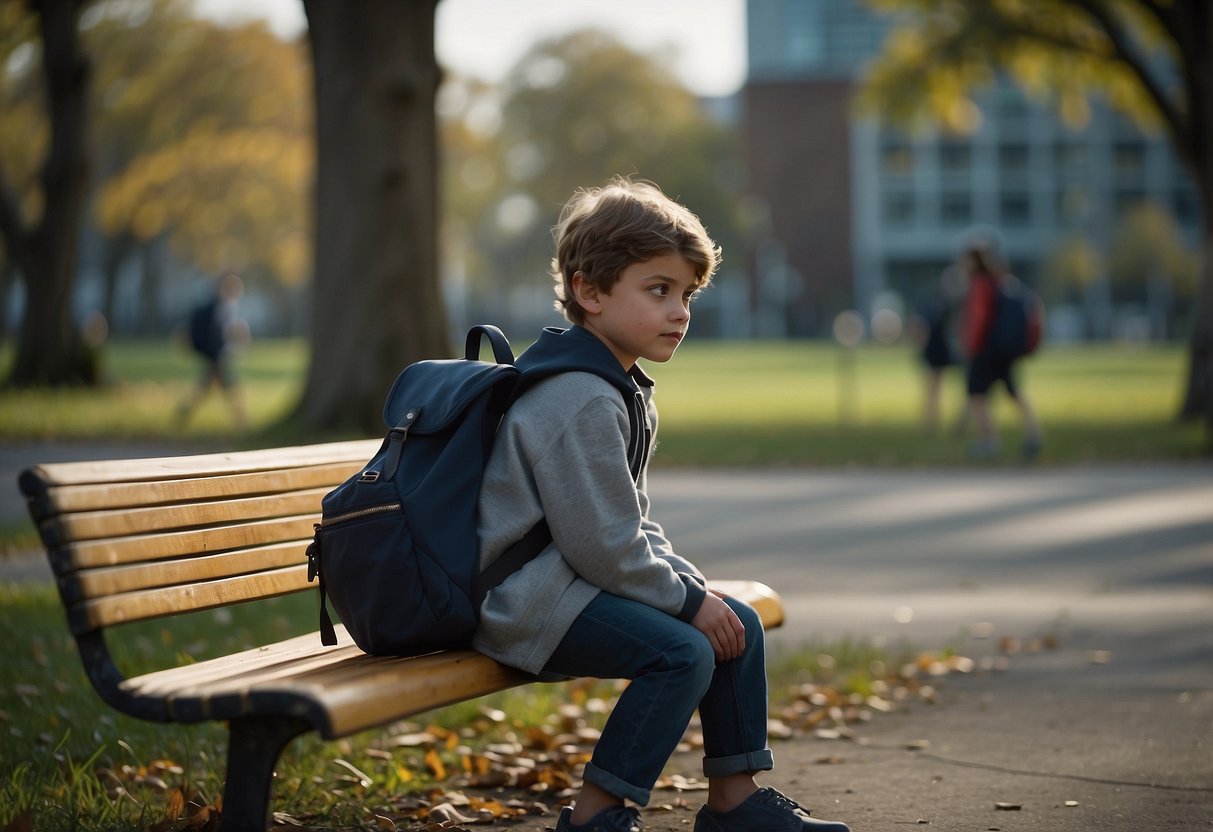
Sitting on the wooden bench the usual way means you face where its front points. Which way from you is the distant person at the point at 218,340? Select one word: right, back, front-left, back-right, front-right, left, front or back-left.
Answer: back-left

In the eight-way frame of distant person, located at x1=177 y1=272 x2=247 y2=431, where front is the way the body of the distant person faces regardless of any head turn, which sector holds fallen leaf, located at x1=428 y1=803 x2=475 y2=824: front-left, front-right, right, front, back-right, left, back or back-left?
right

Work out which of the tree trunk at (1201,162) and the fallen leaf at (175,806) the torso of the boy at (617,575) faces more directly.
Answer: the tree trunk

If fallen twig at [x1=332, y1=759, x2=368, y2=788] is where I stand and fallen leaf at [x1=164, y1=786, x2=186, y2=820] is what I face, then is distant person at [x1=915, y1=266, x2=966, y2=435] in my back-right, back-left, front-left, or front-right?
back-right

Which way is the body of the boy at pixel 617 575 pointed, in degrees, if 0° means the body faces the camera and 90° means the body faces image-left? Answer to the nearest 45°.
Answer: approximately 270°

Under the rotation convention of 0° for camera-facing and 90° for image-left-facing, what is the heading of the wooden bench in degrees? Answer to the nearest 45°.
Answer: approximately 315°

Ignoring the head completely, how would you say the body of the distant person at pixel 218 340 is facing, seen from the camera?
to the viewer's right
